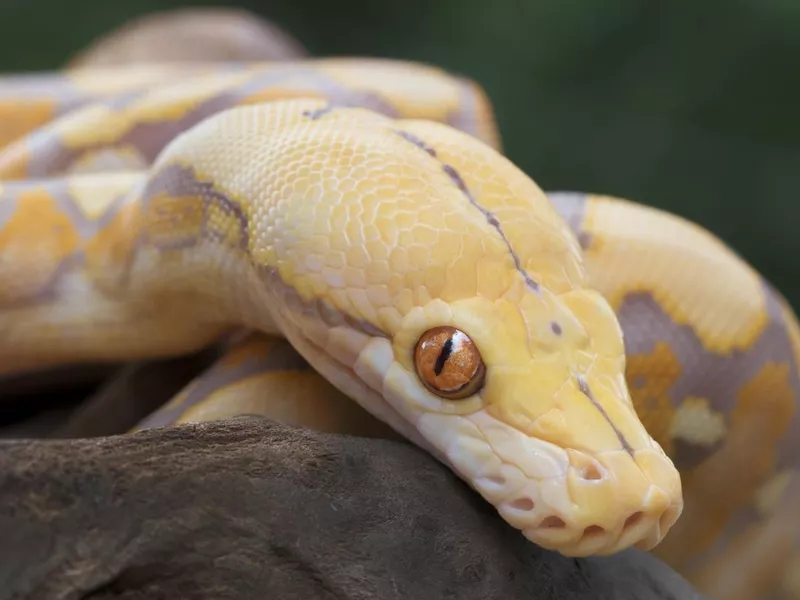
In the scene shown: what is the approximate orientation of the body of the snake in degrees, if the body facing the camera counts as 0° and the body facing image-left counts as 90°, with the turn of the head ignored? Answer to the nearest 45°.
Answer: approximately 315°
